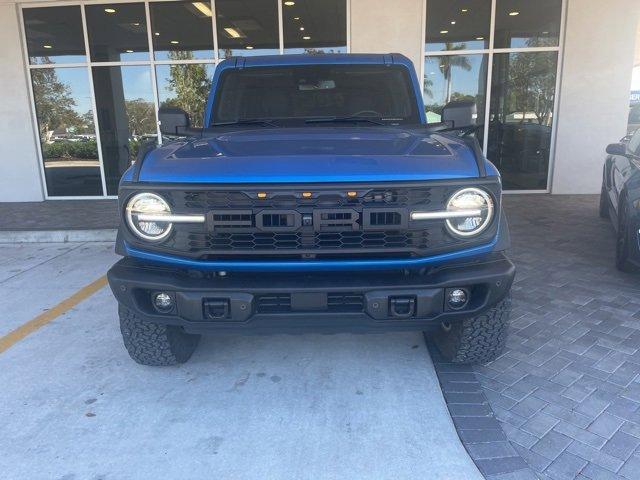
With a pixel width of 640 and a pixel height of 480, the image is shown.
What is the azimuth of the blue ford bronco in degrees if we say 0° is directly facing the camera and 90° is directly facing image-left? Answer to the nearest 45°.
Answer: approximately 0°

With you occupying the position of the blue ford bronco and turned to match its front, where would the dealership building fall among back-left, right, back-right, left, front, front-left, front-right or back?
back

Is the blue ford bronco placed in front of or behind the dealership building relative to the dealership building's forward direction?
in front

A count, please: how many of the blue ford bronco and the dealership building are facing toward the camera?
2
